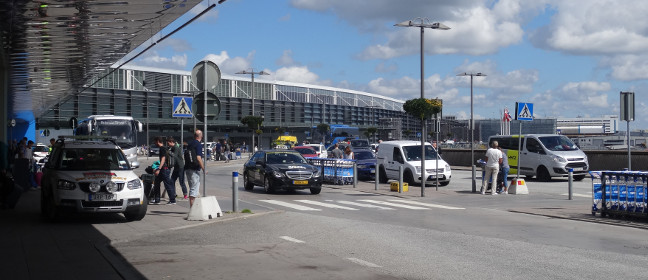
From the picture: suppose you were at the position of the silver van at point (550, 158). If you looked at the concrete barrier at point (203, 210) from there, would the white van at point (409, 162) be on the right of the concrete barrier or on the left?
right

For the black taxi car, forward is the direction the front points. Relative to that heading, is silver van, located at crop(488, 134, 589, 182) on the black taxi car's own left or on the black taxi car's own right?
on the black taxi car's own left

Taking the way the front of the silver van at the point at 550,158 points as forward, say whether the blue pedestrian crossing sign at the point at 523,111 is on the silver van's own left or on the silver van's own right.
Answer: on the silver van's own right

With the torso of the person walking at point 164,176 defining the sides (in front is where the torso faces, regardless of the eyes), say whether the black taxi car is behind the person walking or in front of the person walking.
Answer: behind

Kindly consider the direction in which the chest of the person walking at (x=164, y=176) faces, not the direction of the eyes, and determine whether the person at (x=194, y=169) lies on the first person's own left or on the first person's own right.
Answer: on the first person's own left

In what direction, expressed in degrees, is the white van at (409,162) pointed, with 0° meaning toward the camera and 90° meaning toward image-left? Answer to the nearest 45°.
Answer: approximately 315°

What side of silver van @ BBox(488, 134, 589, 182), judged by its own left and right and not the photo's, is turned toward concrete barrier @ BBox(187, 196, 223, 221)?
right

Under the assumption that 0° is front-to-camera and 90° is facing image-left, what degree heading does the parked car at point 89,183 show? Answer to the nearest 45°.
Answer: approximately 0°
